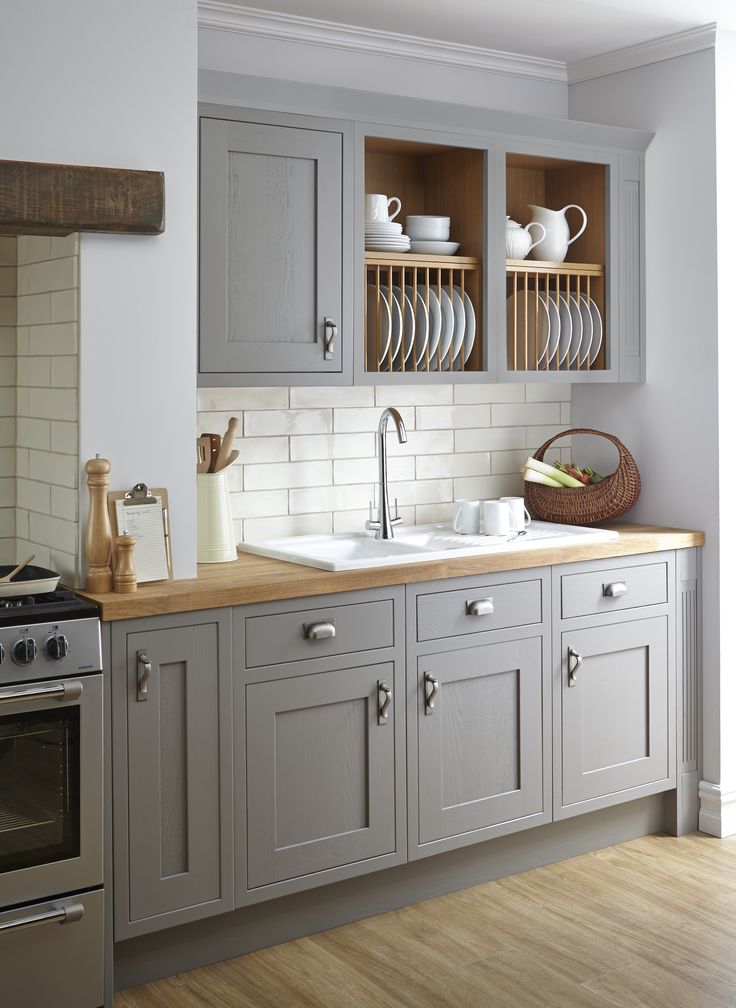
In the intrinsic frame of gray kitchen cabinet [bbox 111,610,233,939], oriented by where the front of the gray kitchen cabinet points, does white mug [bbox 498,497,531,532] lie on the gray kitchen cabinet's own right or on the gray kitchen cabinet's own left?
on the gray kitchen cabinet's own left

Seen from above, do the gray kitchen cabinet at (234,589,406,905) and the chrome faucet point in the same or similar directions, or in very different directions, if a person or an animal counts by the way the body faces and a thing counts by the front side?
same or similar directions

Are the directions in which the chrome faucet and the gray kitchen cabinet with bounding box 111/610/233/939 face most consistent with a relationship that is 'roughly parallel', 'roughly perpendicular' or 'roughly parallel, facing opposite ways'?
roughly parallel

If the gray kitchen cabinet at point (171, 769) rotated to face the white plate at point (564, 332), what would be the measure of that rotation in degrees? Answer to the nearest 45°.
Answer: approximately 90° to its left

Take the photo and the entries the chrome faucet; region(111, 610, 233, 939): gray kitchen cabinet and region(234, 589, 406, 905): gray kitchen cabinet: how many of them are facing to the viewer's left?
0

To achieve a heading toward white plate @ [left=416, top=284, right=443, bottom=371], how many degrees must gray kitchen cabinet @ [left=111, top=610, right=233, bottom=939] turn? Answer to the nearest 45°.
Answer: approximately 90° to its left

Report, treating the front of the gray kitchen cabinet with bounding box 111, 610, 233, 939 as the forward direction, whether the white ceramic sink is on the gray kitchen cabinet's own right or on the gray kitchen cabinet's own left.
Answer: on the gray kitchen cabinet's own left

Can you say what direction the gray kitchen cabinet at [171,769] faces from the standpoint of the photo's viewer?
facing the viewer and to the right of the viewer
